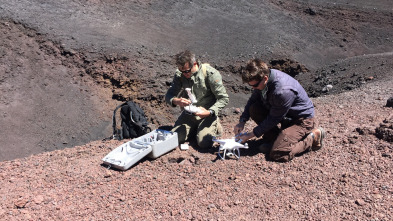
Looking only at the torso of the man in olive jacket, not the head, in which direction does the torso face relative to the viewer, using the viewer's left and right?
facing the viewer and to the left of the viewer

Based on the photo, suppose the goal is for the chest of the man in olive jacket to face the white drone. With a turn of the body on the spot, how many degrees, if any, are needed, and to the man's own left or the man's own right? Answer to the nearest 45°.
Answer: approximately 90° to the man's own left

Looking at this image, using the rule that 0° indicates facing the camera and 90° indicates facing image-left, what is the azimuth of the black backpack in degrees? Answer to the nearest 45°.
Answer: approximately 315°

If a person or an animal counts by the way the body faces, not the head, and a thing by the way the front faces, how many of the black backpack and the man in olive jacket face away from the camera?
0

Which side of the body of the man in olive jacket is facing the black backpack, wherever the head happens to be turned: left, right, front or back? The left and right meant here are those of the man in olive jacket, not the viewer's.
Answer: right
